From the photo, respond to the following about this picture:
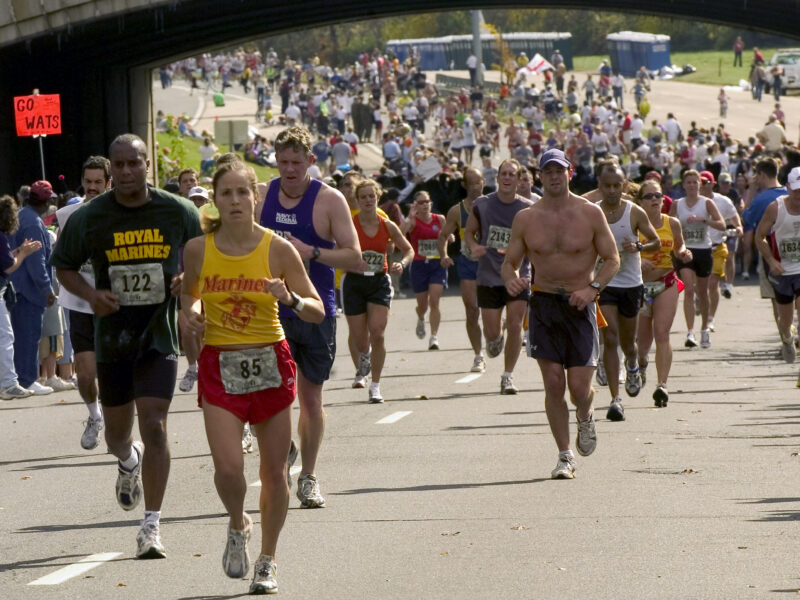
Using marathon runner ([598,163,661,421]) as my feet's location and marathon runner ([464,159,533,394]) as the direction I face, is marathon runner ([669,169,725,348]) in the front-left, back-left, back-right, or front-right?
front-right

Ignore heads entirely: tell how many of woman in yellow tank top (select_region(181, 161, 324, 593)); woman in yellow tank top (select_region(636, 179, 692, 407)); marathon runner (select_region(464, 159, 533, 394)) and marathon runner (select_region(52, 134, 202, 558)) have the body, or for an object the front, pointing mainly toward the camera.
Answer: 4

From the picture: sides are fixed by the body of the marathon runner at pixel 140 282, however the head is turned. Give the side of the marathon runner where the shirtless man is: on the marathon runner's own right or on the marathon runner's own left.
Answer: on the marathon runner's own left

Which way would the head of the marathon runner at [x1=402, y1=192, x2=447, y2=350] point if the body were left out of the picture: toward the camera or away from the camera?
toward the camera

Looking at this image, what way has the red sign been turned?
toward the camera

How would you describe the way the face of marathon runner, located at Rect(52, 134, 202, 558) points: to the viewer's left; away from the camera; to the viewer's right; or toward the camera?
toward the camera

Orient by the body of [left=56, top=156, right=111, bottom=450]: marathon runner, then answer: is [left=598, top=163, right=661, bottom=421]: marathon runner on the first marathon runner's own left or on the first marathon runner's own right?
on the first marathon runner's own left

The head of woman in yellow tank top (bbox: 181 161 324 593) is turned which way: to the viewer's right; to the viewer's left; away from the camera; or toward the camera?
toward the camera

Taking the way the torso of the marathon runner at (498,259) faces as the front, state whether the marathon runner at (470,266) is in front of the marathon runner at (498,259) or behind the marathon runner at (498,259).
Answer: behind

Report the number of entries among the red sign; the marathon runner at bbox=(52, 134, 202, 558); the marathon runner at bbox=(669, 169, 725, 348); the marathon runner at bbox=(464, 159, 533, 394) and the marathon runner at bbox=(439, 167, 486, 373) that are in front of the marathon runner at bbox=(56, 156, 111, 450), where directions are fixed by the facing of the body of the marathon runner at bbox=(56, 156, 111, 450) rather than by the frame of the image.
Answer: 1

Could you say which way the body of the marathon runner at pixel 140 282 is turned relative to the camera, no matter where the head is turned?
toward the camera

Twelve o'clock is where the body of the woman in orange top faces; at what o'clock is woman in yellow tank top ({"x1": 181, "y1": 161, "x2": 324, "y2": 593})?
The woman in yellow tank top is roughly at 12 o'clock from the woman in orange top.

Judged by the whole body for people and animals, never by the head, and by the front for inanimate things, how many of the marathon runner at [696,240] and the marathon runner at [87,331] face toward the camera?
2

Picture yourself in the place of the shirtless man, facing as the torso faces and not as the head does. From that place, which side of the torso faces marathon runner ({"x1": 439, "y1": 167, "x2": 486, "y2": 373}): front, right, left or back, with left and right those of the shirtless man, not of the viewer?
back

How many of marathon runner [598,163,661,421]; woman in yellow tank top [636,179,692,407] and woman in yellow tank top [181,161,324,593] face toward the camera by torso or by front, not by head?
3

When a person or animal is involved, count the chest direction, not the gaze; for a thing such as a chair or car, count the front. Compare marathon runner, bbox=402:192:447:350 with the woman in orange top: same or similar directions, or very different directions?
same or similar directions

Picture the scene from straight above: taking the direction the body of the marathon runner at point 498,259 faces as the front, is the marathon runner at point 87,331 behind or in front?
in front

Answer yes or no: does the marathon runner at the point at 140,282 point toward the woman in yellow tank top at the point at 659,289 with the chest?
no
